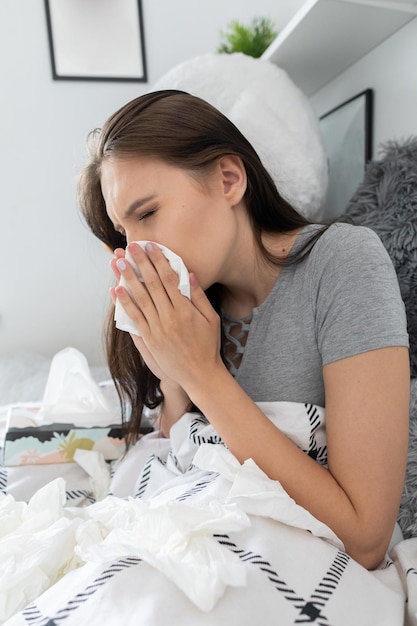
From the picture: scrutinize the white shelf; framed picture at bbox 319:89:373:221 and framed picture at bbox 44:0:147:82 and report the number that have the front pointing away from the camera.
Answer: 0

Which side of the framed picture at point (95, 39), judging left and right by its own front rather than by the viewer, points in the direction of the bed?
front

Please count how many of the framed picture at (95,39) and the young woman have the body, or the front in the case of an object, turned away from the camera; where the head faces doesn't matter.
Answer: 0

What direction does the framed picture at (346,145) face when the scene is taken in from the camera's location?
facing the viewer and to the left of the viewer

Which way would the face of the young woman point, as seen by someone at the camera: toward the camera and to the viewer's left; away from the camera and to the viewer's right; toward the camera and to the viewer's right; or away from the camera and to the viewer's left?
toward the camera and to the viewer's left

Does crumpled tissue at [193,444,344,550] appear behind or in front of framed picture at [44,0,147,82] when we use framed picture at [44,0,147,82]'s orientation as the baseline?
in front

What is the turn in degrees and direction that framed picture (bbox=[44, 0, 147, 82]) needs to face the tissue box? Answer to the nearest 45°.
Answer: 0° — it already faces it

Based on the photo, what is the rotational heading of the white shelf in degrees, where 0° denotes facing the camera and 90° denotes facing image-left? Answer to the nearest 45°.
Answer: approximately 45°

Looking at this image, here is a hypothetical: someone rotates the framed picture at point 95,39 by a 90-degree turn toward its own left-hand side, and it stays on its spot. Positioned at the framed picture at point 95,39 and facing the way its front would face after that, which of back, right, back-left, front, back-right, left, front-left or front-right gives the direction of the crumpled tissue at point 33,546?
right

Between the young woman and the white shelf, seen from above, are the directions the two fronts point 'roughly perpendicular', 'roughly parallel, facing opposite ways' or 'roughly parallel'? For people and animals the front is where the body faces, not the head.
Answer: roughly parallel

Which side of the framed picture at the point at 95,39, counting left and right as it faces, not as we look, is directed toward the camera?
front
